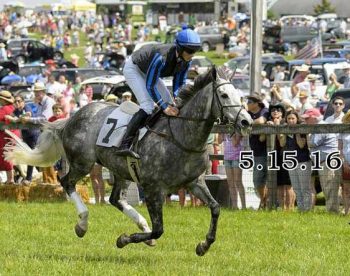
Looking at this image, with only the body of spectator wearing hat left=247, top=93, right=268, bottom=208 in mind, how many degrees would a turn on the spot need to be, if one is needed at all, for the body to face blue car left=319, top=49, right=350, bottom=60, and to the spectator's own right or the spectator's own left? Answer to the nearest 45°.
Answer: approximately 135° to the spectator's own right

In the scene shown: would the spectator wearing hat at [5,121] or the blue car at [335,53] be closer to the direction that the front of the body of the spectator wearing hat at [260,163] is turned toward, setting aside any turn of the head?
the spectator wearing hat

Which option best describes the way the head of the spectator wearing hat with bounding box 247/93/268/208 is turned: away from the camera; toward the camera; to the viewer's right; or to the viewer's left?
to the viewer's left

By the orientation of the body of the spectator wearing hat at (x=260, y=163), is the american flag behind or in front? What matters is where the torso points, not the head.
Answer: behind

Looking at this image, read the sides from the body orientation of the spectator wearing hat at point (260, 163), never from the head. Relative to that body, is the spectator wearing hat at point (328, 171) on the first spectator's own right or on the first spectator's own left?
on the first spectator's own left

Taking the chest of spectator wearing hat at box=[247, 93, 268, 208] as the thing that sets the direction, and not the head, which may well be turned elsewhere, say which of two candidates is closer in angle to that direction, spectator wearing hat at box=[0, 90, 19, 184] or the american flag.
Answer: the spectator wearing hat

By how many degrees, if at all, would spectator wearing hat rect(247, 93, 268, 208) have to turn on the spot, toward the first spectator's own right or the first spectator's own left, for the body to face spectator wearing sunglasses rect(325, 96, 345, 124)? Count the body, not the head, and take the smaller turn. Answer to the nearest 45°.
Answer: approximately 180°

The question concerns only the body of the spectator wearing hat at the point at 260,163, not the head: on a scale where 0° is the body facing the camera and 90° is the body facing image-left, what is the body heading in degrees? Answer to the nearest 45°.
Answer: approximately 45°

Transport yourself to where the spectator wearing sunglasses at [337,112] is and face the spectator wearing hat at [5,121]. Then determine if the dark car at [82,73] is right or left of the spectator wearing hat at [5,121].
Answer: right
